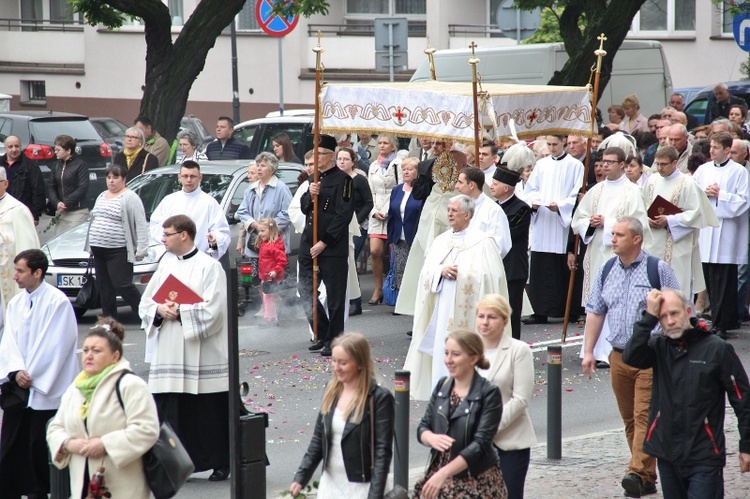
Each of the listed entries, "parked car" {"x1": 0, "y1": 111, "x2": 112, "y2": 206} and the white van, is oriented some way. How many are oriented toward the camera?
0

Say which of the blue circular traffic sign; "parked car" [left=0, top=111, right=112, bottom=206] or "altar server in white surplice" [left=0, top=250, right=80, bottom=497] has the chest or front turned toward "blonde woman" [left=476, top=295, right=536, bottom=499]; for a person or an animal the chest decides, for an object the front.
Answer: the blue circular traffic sign

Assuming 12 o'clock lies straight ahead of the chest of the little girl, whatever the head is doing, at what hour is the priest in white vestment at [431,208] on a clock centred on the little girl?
The priest in white vestment is roughly at 9 o'clock from the little girl.

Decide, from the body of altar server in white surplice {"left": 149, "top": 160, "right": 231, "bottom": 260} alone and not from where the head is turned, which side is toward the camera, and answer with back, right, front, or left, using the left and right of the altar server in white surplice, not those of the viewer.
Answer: front

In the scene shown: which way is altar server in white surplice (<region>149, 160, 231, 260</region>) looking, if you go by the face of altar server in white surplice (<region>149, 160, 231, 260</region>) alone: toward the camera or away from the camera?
toward the camera

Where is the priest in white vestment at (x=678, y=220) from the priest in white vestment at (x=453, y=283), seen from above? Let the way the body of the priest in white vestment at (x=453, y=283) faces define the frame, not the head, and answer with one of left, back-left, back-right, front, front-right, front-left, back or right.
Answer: back

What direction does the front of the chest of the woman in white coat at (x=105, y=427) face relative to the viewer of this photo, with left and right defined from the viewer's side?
facing the viewer and to the left of the viewer

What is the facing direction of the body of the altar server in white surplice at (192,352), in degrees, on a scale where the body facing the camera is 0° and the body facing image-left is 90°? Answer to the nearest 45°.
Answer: approximately 45°

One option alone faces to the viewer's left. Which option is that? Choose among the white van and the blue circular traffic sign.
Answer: the white van

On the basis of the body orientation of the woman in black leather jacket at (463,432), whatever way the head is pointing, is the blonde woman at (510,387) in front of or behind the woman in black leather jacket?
behind

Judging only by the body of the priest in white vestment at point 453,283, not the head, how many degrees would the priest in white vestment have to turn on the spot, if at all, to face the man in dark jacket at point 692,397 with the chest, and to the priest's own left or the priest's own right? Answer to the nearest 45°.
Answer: approximately 45° to the priest's own left

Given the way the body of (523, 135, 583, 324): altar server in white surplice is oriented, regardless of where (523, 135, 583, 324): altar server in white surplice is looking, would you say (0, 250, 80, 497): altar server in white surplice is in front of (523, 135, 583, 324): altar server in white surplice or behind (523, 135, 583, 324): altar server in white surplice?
in front

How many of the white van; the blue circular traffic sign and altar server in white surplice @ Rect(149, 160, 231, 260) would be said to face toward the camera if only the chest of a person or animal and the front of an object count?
2

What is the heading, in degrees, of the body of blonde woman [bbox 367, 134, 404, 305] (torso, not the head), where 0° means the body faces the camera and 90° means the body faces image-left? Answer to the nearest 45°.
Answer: approximately 45°

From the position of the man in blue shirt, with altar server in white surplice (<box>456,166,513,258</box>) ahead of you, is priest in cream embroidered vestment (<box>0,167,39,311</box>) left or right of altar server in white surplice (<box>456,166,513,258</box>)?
left

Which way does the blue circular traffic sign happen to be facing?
toward the camera

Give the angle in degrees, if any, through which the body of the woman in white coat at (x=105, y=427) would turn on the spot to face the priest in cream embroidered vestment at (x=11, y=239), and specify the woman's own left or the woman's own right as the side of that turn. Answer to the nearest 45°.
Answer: approximately 135° to the woman's own right
